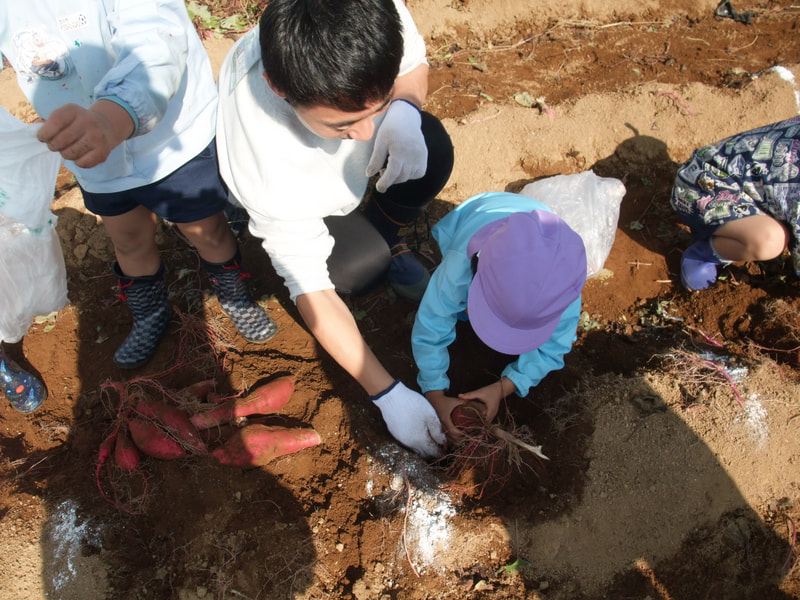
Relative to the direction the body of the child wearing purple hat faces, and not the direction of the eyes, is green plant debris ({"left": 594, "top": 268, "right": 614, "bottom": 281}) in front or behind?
behind

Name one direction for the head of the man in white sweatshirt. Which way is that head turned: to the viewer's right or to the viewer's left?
to the viewer's right

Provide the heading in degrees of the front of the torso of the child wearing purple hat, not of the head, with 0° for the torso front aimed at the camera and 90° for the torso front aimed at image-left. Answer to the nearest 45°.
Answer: approximately 0°

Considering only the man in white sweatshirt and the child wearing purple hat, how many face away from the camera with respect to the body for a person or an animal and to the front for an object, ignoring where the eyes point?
0

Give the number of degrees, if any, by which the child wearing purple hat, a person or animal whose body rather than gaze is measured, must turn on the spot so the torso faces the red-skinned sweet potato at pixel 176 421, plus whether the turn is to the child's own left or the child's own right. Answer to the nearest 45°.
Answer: approximately 90° to the child's own right

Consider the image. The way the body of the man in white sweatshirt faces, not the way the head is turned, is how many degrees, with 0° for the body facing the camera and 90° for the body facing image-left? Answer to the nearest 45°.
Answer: approximately 315°

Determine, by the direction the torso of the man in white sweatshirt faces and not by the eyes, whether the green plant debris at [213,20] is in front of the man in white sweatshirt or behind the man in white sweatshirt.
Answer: behind
